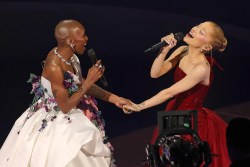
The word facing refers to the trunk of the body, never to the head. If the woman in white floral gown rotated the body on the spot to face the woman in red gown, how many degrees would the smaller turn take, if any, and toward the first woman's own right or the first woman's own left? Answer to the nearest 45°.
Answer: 0° — they already face them

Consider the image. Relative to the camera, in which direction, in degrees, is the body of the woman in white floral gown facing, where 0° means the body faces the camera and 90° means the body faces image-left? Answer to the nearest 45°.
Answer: approximately 270°

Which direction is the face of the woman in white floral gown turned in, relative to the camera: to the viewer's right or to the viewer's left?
to the viewer's right
